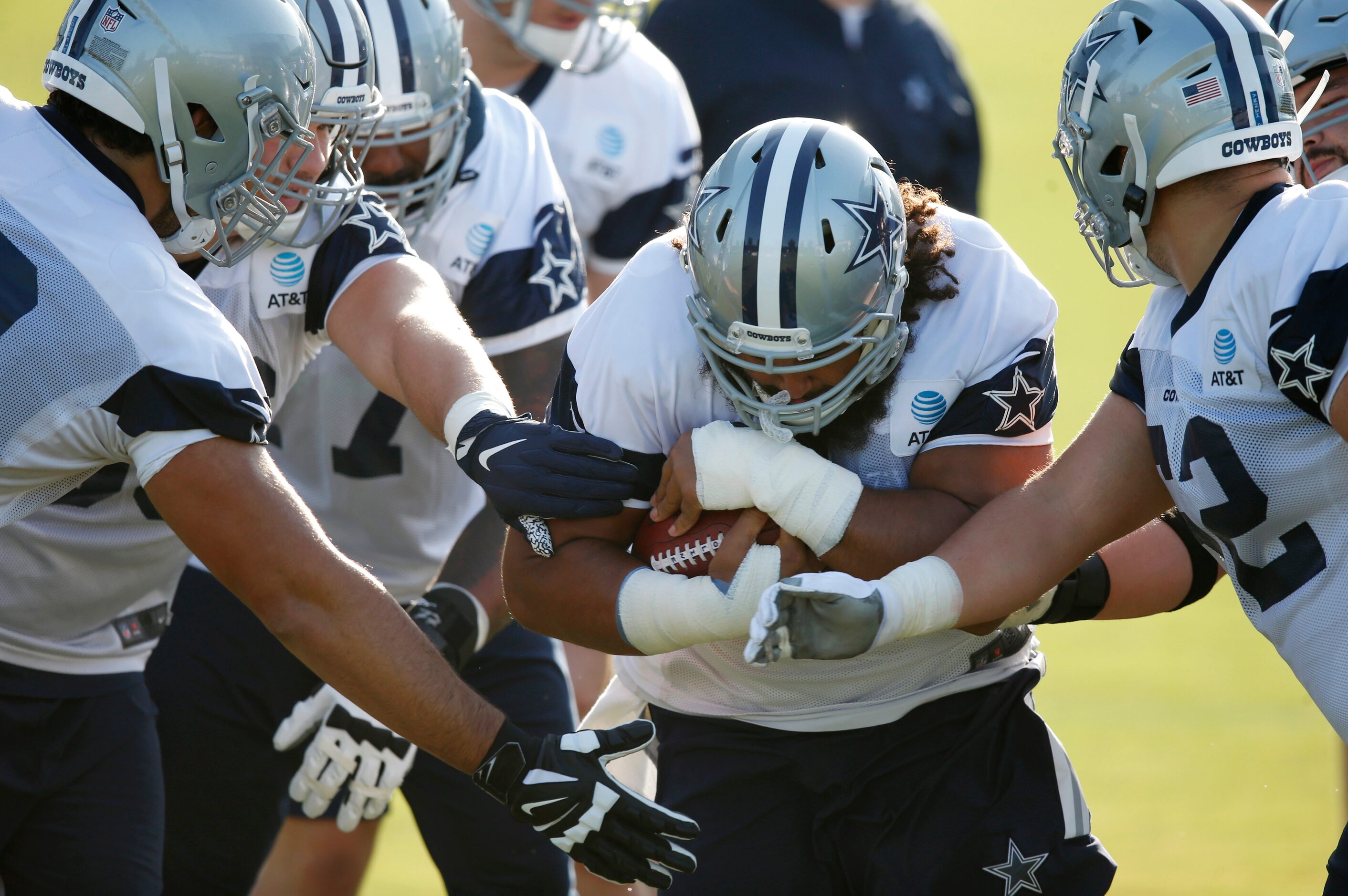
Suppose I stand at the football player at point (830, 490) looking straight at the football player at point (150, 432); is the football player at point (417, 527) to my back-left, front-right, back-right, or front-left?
front-right

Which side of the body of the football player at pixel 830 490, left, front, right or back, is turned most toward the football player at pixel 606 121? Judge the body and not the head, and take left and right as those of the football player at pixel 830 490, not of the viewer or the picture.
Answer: back

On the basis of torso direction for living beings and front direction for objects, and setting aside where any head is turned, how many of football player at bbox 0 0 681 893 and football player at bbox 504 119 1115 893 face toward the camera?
1

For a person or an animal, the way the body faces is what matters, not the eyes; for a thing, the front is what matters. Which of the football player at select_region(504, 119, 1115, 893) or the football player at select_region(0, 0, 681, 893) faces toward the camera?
the football player at select_region(504, 119, 1115, 893)

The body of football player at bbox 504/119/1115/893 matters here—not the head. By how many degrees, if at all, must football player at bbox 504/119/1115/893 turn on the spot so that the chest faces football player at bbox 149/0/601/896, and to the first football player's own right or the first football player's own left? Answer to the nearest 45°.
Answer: approximately 135° to the first football player's own right

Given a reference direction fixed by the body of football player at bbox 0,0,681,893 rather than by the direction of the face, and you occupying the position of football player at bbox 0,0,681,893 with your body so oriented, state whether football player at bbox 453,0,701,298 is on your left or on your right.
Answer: on your left

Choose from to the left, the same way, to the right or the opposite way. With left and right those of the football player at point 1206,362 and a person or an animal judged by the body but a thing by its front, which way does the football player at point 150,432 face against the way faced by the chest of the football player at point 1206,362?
the opposite way

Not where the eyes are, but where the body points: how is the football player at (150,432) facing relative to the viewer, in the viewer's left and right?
facing to the right of the viewer

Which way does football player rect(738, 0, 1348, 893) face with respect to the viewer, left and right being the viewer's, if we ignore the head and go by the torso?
facing the viewer and to the left of the viewer

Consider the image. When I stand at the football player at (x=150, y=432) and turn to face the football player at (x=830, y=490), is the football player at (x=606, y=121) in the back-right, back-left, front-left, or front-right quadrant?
front-left

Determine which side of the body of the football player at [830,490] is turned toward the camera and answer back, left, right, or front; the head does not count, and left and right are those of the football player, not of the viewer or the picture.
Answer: front

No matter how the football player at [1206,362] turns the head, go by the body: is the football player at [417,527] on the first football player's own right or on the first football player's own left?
on the first football player's own right

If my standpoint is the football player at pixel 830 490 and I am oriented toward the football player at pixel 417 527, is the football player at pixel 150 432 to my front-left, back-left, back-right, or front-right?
front-left

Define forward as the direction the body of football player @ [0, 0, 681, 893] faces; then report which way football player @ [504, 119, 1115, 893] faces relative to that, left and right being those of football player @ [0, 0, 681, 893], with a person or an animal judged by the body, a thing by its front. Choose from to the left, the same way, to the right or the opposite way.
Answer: to the right

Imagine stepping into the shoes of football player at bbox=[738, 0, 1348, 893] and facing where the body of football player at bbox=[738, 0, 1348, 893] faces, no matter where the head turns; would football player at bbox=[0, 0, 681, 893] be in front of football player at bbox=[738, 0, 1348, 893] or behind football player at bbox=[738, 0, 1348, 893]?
in front

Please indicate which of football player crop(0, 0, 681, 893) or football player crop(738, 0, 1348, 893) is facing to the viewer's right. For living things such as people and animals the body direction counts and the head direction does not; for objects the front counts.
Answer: football player crop(0, 0, 681, 893)
